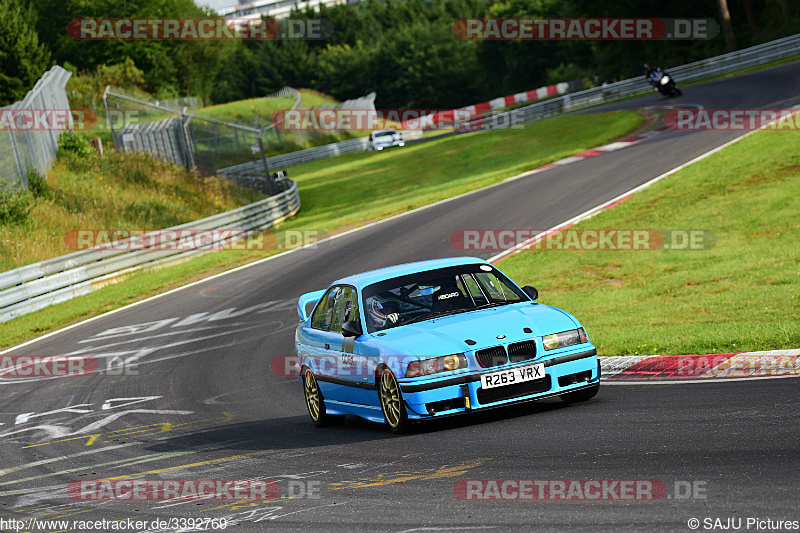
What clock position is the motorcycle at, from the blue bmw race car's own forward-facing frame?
The motorcycle is roughly at 8 o'clock from the blue bmw race car.

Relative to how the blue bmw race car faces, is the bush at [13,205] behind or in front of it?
behind

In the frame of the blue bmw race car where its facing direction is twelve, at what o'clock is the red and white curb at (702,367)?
The red and white curb is roughly at 10 o'clock from the blue bmw race car.

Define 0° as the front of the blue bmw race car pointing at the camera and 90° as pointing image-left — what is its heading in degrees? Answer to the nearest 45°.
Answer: approximately 315°

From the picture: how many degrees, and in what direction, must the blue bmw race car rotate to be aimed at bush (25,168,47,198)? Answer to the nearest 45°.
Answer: approximately 180°

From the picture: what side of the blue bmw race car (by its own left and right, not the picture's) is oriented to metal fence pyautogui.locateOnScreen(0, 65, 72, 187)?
back

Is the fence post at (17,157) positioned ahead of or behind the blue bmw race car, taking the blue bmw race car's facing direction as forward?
behind

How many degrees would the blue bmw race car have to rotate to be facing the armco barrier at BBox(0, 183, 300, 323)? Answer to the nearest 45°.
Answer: approximately 180°

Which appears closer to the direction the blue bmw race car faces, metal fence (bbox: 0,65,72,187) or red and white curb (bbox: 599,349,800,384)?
the red and white curb
